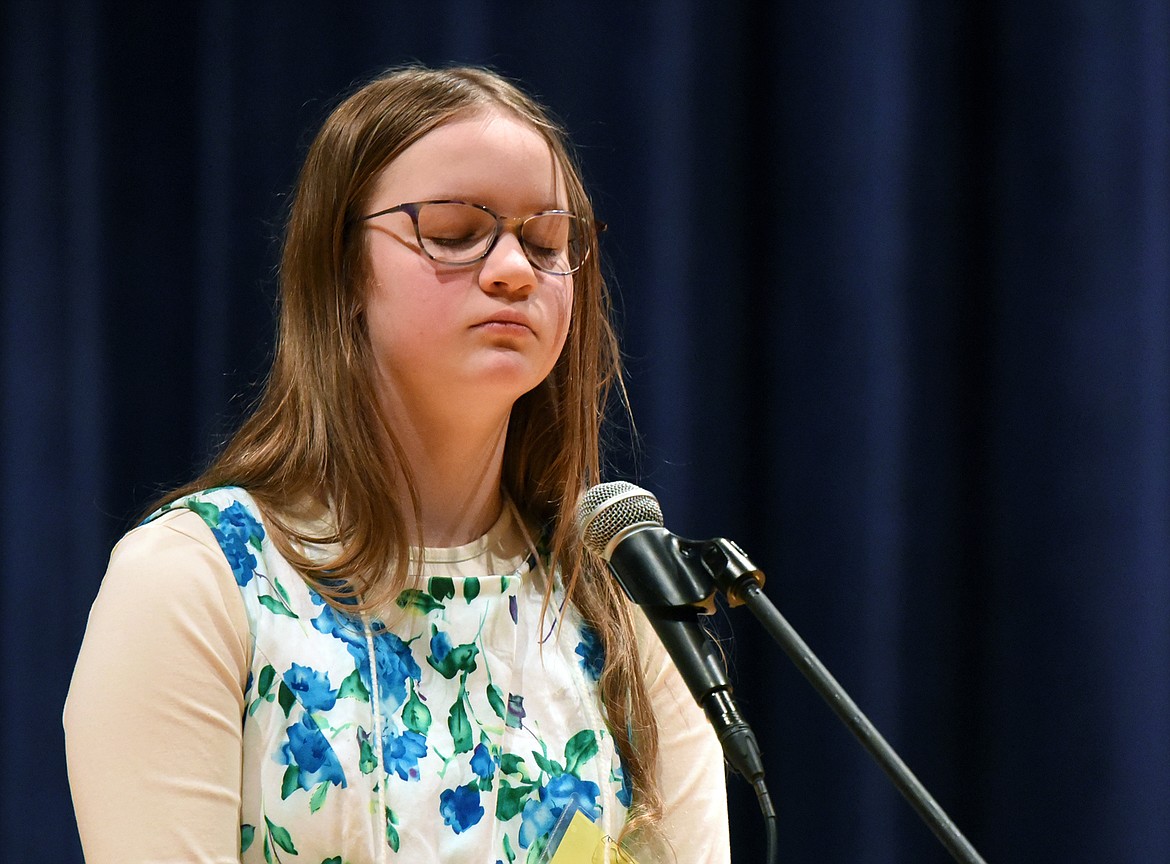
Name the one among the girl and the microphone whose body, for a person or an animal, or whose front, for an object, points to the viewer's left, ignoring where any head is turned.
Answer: the microphone

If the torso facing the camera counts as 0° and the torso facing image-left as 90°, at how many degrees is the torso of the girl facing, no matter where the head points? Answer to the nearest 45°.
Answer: approximately 315°

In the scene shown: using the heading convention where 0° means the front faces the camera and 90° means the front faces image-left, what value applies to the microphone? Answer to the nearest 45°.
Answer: approximately 90°

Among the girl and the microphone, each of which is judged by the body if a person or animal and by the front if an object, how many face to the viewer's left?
1
